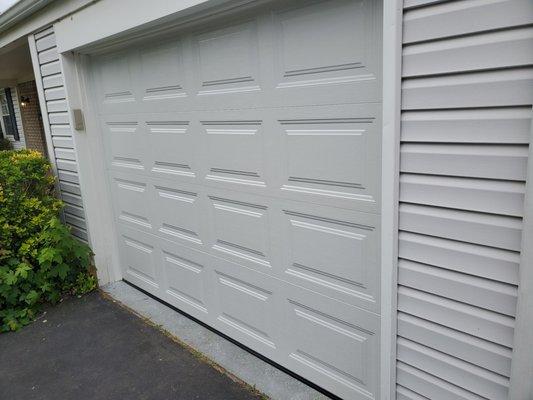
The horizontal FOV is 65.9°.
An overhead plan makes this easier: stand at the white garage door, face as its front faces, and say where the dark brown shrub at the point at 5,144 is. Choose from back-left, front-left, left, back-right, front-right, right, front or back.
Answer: right

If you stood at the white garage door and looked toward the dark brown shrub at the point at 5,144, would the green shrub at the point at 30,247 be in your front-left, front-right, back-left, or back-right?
front-left

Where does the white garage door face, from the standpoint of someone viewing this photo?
facing the viewer and to the left of the viewer

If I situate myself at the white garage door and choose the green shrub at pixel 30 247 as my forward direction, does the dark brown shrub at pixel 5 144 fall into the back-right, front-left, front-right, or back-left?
front-right

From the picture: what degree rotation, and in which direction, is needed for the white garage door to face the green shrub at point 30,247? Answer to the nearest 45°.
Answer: approximately 90° to its right

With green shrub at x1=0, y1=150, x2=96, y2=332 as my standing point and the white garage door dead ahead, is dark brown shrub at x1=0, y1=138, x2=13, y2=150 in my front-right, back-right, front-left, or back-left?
back-left
